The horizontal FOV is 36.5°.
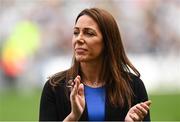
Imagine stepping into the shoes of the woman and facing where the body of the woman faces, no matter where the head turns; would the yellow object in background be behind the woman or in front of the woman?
behind

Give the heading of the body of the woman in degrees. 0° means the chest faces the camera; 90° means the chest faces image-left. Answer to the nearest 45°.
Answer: approximately 0°
